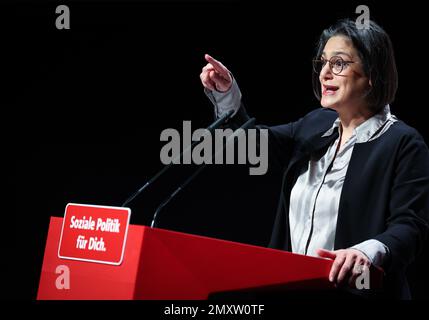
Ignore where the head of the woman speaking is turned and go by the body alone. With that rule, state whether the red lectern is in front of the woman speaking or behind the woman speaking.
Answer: in front

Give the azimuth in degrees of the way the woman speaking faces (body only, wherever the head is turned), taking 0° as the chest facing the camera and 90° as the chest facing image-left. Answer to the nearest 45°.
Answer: approximately 45°

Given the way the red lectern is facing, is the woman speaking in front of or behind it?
behind

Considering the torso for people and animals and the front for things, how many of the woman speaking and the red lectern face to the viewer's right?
0
